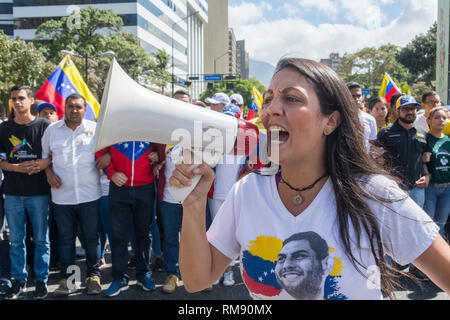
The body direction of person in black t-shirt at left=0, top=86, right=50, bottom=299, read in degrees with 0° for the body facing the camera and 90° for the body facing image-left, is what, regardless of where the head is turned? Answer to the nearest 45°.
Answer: approximately 0°

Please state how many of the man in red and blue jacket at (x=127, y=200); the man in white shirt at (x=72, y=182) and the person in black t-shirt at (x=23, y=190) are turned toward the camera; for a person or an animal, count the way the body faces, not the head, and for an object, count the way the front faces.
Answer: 3

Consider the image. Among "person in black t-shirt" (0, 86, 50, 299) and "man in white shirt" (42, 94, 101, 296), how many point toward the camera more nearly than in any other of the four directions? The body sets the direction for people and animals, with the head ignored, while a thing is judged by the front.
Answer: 2

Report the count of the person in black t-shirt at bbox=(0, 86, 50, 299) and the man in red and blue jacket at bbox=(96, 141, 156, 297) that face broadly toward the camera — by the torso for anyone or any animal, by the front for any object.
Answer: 2

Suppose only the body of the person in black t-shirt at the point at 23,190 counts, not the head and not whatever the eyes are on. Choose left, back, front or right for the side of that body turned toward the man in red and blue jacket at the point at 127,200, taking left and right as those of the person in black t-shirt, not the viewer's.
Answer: left

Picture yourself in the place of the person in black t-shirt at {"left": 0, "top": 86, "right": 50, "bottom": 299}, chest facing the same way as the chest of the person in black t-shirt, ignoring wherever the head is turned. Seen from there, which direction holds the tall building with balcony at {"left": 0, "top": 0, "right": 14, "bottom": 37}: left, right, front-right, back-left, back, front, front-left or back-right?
back

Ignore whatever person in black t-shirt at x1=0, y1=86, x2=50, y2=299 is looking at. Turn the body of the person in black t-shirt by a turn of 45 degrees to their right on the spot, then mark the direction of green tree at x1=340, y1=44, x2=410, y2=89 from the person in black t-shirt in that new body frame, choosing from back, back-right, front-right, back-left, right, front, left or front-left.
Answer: back

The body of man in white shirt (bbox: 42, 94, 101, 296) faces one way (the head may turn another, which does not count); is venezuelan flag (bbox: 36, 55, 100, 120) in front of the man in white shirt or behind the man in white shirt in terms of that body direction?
behind

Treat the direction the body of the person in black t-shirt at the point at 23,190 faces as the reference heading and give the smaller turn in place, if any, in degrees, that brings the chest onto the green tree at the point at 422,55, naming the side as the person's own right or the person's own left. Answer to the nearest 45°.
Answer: approximately 135° to the person's own left

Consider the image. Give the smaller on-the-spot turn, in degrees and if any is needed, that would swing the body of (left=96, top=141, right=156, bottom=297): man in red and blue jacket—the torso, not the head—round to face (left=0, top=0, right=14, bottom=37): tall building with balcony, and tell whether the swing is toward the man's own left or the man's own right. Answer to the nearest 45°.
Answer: approximately 180°
